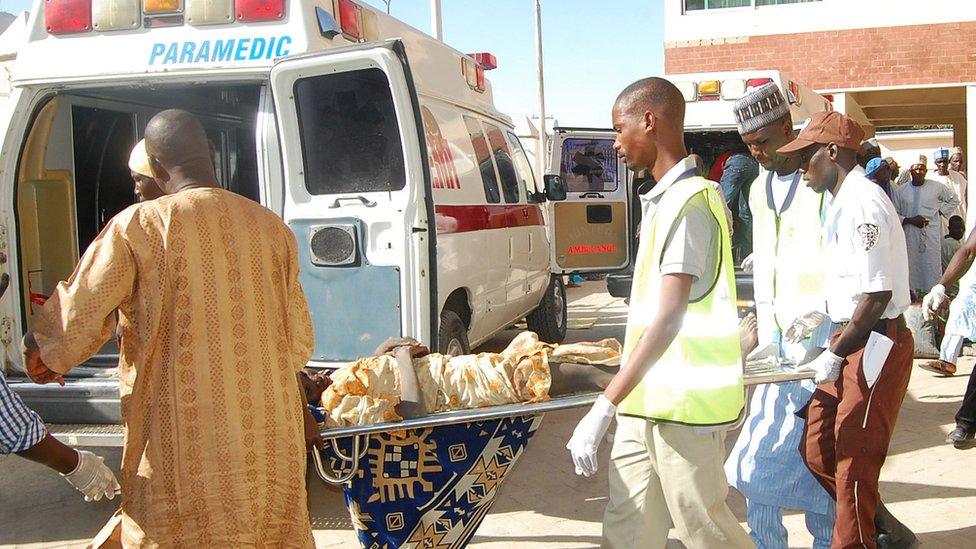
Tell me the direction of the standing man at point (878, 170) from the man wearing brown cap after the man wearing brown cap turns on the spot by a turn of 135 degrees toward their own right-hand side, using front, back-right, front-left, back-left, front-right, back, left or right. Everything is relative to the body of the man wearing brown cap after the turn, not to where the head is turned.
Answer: front-left

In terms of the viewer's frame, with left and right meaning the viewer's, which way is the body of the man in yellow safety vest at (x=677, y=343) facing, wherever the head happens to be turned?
facing to the left of the viewer

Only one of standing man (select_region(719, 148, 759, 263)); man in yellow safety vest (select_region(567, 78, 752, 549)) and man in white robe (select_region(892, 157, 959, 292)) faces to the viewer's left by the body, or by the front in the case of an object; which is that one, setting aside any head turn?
the man in yellow safety vest

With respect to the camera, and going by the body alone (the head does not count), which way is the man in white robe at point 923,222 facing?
toward the camera

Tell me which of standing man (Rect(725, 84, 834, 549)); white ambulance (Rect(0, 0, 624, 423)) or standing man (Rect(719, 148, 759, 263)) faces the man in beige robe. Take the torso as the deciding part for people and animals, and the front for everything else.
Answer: standing man (Rect(725, 84, 834, 549))

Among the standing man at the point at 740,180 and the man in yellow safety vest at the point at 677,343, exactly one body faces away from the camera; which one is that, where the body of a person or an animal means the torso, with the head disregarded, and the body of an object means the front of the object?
the standing man

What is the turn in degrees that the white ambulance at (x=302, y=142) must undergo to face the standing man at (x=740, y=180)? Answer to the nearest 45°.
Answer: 0° — it already faces them

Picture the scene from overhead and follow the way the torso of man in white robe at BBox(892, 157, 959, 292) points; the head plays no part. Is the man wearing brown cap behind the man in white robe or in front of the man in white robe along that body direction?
in front

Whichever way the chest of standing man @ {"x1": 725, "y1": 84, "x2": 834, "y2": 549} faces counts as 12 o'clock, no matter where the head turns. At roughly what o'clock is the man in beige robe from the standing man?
The man in beige robe is roughly at 12 o'clock from the standing man.

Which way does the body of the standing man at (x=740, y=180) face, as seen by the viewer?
away from the camera

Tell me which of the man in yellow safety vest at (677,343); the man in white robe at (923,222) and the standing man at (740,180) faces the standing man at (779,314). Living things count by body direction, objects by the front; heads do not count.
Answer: the man in white robe

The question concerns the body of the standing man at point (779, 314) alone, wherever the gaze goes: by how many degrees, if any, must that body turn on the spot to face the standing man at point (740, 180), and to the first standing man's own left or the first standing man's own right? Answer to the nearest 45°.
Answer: approximately 135° to the first standing man's own right

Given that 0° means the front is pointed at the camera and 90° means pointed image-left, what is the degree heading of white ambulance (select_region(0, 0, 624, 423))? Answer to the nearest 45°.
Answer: approximately 225°

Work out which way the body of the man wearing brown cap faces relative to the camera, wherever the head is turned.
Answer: to the viewer's left

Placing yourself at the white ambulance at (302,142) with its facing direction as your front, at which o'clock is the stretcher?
The stretcher is roughly at 4 o'clock from the white ambulance.

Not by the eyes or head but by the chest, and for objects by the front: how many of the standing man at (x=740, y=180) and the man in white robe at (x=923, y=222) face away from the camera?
1

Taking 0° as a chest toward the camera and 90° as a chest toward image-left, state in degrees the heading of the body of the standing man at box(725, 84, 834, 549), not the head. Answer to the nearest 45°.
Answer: approximately 45°

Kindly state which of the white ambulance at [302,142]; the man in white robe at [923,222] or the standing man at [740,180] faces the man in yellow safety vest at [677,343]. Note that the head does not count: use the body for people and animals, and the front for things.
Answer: the man in white robe
